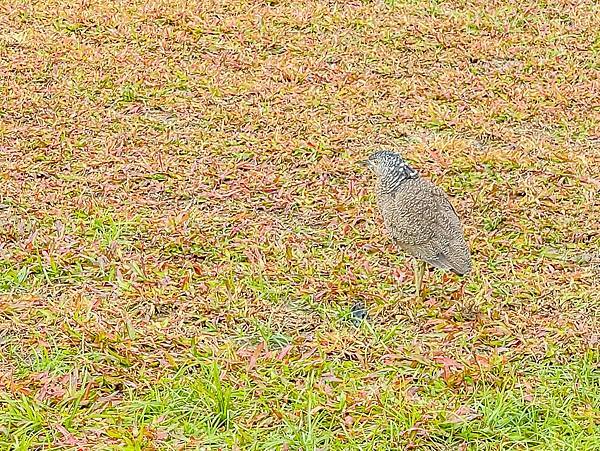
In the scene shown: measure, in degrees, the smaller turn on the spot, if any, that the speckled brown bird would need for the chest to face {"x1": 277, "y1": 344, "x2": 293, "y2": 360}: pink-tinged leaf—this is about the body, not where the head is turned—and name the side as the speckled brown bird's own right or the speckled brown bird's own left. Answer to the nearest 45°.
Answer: approximately 45° to the speckled brown bird's own left

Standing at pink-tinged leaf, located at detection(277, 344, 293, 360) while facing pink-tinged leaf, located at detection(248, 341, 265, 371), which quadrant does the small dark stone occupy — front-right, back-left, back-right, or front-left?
back-right

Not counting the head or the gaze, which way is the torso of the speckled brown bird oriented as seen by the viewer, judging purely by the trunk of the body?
to the viewer's left

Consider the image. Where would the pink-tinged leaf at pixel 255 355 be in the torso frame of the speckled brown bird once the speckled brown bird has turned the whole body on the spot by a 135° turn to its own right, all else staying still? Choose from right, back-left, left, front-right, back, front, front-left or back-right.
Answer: back
